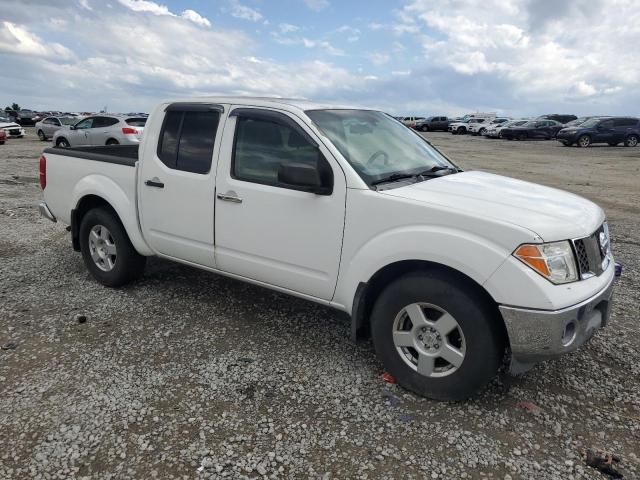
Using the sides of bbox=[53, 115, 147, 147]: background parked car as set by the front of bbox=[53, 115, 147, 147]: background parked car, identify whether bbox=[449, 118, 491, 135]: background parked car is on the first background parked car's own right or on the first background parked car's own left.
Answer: on the first background parked car's own right

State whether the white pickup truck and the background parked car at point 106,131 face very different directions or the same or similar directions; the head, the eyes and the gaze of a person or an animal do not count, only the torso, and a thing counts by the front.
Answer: very different directions

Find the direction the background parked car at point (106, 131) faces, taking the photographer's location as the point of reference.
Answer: facing away from the viewer and to the left of the viewer

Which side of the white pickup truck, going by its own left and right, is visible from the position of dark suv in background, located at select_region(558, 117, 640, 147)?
left

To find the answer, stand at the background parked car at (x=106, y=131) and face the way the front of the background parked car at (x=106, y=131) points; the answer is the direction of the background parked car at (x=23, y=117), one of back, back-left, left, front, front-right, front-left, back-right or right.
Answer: front-right

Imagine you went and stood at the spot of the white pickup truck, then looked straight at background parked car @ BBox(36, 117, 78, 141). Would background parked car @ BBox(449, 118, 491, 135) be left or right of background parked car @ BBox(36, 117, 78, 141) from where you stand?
right

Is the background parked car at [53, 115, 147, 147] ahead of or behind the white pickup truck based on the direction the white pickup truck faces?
behind

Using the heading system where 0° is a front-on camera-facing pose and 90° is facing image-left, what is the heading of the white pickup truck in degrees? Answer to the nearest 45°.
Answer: approximately 315°

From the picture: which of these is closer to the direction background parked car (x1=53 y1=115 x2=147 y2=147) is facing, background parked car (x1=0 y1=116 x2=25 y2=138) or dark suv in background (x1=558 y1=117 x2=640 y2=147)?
the background parked car
